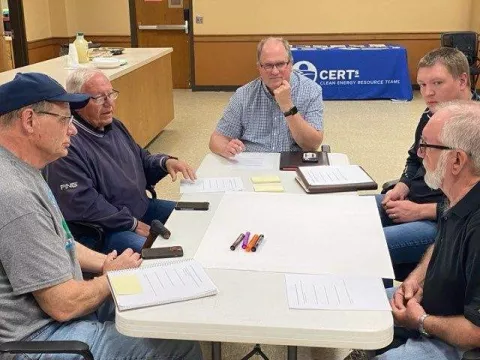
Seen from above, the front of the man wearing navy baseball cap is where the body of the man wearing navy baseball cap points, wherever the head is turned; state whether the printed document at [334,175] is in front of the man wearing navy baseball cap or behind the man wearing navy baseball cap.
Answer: in front

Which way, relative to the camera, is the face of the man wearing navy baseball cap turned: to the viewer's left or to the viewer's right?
to the viewer's right

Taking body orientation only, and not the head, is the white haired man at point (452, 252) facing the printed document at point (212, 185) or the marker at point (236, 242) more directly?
the marker

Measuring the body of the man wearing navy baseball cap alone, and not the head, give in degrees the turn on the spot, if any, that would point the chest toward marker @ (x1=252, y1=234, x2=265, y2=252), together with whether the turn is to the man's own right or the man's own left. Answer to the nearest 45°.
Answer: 0° — they already face it

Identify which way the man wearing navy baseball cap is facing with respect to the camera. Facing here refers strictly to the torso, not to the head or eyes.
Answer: to the viewer's right

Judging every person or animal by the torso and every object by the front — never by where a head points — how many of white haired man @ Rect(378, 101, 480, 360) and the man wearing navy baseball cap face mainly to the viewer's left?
1

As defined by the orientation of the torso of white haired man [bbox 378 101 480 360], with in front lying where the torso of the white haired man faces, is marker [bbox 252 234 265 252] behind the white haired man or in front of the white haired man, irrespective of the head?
in front

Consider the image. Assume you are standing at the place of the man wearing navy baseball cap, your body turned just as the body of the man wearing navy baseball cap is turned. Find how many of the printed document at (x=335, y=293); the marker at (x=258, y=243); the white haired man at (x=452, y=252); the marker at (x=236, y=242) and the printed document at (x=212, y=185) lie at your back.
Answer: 0

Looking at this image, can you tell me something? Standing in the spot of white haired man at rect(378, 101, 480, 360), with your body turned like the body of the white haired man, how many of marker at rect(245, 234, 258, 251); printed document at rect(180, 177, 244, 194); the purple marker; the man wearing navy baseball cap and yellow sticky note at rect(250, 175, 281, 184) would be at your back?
0

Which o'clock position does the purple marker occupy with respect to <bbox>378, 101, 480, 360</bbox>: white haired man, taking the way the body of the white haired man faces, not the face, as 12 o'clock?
The purple marker is roughly at 12 o'clock from the white haired man.

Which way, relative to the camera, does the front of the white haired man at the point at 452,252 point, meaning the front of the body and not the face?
to the viewer's left

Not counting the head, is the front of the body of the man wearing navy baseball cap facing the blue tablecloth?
no

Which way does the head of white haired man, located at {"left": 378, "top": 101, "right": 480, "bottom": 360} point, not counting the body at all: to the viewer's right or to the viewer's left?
to the viewer's left

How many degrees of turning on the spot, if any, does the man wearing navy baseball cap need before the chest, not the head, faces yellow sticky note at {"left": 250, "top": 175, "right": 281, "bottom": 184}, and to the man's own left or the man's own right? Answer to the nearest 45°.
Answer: approximately 45° to the man's own left
